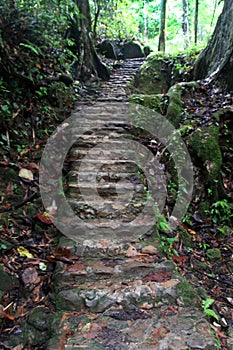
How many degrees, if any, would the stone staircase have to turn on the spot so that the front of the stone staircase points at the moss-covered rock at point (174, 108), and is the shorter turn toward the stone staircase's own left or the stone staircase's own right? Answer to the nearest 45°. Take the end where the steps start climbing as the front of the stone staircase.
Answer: approximately 180°

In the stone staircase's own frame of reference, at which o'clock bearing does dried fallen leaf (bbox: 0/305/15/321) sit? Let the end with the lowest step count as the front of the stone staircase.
The dried fallen leaf is roughly at 2 o'clock from the stone staircase.

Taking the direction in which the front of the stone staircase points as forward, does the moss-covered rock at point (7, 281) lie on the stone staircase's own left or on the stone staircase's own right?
on the stone staircase's own right

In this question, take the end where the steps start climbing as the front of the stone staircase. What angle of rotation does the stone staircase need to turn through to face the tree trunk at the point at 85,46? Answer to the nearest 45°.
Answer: approximately 180°

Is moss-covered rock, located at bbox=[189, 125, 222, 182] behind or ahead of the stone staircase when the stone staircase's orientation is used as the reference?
behind

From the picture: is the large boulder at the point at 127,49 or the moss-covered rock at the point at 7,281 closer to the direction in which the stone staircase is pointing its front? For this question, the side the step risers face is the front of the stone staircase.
the moss-covered rock

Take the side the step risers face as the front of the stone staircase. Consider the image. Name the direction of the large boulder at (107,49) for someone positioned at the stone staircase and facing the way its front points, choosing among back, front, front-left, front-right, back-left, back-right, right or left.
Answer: back

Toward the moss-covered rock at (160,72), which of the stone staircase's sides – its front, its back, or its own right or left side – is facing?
back

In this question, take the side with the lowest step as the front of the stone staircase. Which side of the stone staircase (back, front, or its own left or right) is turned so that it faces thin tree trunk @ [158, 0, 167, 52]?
back

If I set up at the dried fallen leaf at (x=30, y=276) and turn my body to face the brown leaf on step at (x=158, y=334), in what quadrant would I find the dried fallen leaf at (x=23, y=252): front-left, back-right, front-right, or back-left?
back-left

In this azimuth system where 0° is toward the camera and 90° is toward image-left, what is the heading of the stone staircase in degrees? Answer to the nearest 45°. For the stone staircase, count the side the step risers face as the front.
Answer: approximately 0°

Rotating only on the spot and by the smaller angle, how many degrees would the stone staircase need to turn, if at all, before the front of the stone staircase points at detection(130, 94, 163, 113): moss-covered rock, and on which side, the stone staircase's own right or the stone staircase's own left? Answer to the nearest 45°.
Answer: approximately 180°

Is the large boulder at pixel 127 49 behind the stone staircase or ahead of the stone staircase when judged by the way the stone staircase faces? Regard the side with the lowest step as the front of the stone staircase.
behind

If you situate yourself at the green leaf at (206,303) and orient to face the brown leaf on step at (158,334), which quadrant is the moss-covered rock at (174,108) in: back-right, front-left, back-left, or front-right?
back-right

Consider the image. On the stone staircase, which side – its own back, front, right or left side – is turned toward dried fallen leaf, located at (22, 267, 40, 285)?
front

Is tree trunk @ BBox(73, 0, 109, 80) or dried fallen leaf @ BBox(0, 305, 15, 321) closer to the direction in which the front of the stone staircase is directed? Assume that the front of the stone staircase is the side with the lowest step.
the dried fallen leaf
